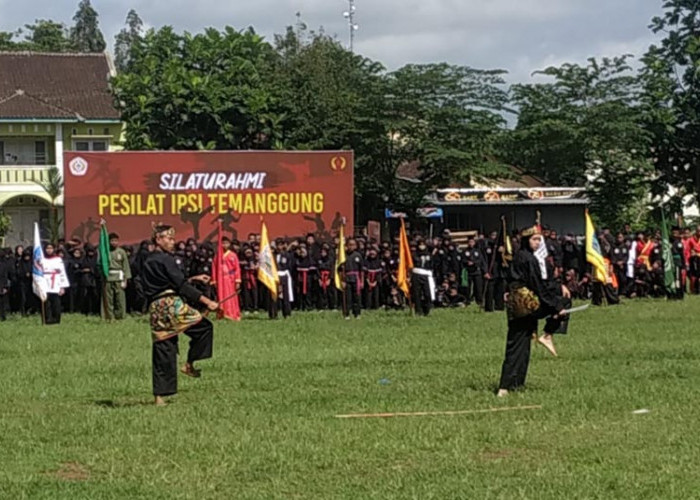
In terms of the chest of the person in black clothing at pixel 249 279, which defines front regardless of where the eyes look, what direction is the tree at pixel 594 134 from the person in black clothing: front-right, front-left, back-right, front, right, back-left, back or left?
back-left

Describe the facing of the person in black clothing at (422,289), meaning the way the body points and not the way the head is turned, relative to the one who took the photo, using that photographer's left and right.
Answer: facing the viewer

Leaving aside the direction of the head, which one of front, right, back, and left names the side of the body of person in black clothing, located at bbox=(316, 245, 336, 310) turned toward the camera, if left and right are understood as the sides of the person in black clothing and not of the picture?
front

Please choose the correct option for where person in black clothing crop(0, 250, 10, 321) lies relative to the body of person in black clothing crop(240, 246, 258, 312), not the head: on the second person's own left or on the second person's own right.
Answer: on the second person's own right

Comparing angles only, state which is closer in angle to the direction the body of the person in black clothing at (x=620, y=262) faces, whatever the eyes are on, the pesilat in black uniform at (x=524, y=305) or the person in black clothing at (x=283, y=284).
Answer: the pesilat in black uniform

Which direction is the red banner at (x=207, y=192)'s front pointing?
toward the camera

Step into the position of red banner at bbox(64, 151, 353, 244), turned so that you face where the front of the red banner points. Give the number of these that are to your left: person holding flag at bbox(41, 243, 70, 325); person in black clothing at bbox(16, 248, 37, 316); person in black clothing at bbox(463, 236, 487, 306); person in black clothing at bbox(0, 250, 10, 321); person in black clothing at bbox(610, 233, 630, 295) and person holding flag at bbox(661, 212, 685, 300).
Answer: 3

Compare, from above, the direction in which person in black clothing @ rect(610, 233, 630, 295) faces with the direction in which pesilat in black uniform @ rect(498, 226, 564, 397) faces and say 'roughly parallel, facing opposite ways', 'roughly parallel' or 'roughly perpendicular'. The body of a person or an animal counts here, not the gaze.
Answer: roughly perpendicular

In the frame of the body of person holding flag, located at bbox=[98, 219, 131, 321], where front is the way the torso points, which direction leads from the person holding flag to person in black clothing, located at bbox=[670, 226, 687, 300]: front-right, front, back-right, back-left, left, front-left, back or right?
left

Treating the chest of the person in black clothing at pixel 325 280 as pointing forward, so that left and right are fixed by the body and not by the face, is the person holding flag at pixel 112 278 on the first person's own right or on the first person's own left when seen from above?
on the first person's own right
